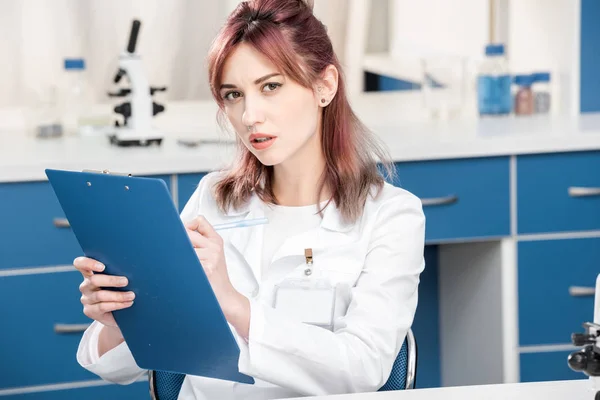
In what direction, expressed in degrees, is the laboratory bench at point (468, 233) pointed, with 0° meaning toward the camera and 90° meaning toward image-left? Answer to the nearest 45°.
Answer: approximately 0°

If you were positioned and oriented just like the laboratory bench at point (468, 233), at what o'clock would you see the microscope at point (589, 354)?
The microscope is roughly at 12 o'clock from the laboratory bench.

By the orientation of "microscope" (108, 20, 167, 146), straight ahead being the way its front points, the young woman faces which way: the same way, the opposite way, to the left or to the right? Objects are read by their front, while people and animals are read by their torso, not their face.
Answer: to the left

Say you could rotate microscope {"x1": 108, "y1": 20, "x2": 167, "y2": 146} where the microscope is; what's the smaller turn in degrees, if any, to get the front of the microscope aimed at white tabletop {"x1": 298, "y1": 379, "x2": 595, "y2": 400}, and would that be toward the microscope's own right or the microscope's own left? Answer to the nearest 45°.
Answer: approximately 135° to the microscope's own left
